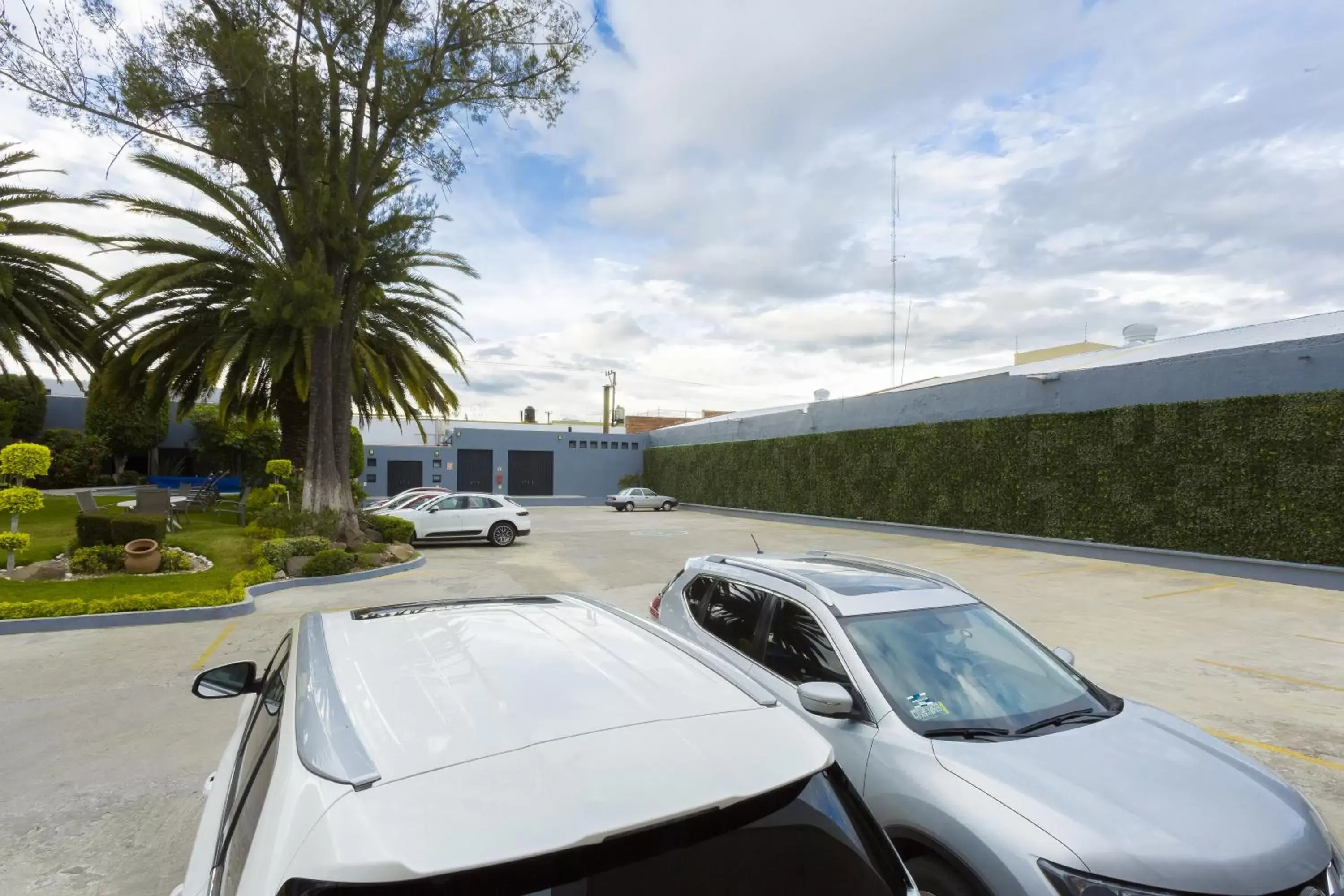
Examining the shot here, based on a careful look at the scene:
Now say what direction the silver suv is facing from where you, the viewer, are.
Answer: facing the viewer and to the right of the viewer

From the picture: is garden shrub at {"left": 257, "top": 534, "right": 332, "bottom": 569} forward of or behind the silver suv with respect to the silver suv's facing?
behind

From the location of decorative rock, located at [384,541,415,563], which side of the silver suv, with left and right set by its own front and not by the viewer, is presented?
back

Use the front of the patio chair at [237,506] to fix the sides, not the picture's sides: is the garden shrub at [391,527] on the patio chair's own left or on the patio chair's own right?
on the patio chair's own left

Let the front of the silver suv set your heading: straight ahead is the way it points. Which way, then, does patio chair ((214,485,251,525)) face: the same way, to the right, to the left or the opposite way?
to the right

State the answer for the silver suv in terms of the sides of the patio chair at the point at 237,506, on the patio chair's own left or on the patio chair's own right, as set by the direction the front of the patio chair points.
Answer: on the patio chair's own left

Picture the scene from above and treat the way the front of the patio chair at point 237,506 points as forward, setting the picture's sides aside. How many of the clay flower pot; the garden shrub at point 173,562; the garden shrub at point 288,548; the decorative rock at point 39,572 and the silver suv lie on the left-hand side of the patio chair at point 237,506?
5

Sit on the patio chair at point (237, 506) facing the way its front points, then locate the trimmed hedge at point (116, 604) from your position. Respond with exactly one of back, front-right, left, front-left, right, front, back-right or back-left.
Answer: left

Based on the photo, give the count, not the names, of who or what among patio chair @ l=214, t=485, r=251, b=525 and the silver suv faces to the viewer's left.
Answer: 1

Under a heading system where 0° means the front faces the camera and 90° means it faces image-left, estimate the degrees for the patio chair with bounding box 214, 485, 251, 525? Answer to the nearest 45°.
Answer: approximately 90°
